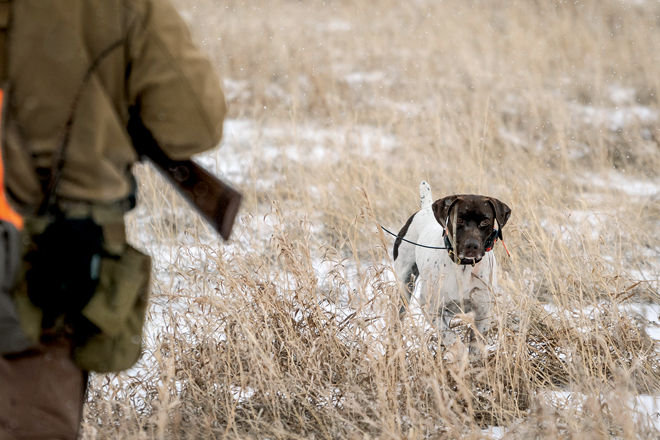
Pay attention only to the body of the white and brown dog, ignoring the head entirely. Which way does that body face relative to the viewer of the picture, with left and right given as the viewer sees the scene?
facing the viewer and to the right of the viewer

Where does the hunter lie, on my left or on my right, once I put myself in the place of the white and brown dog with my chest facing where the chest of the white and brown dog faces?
on my right
